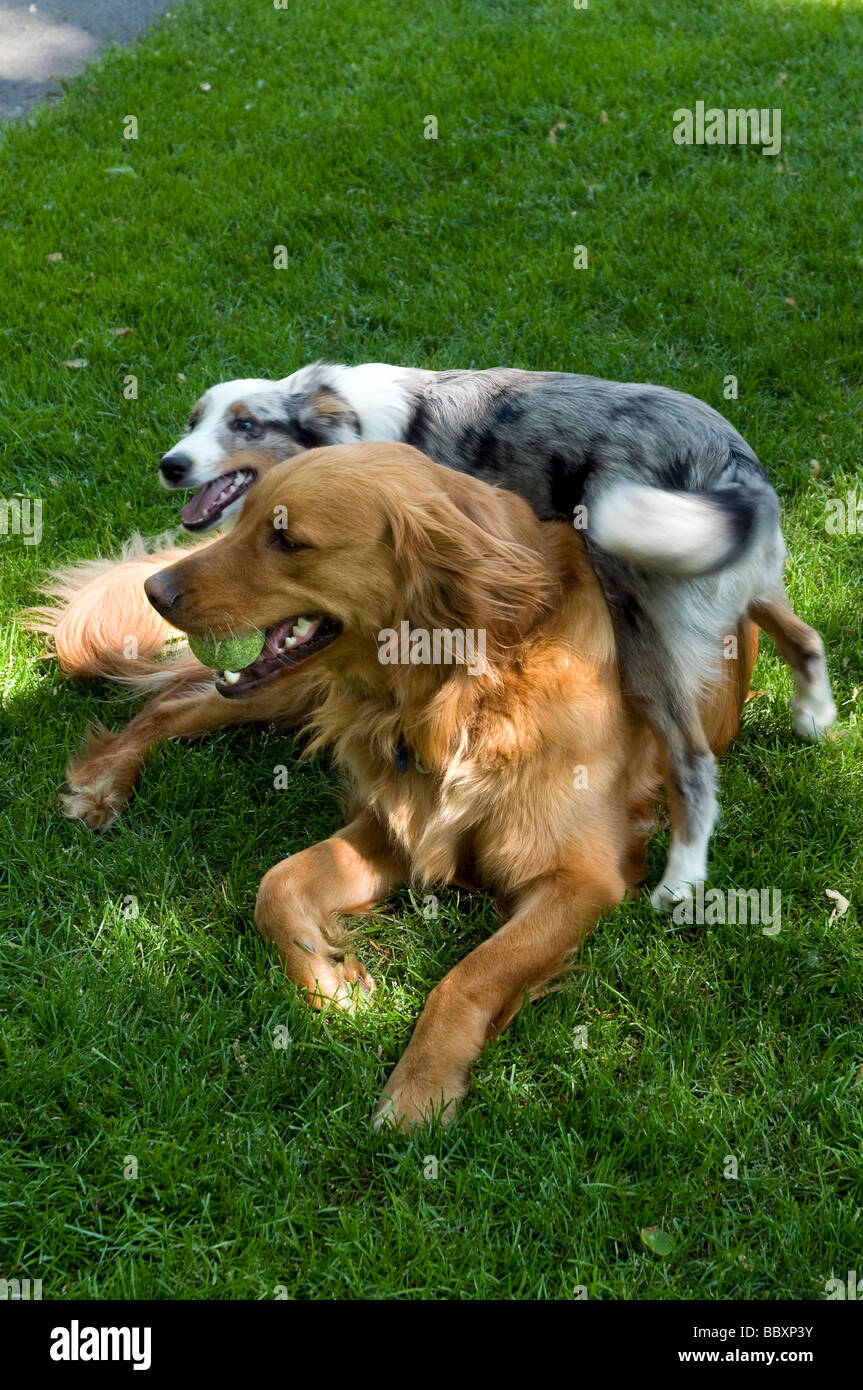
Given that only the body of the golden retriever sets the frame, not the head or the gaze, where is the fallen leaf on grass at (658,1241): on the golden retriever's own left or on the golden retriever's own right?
on the golden retriever's own left

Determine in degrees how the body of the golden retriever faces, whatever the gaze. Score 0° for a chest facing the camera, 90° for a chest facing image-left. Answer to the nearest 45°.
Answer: approximately 45°
